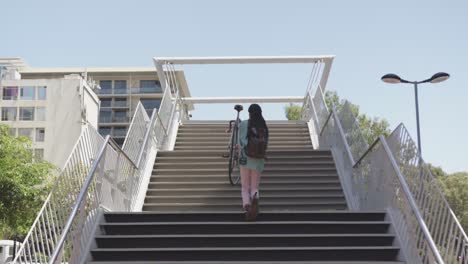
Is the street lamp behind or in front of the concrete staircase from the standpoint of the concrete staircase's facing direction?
behind

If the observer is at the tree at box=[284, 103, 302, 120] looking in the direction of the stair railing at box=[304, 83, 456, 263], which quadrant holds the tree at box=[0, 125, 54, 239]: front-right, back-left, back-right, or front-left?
front-right

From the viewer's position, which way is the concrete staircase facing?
facing the viewer

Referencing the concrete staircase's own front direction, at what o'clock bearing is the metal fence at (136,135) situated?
The metal fence is roughly at 5 o'clock from the concrete staircase.

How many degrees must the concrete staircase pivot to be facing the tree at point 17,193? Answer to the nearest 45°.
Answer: approximately 135° to its right

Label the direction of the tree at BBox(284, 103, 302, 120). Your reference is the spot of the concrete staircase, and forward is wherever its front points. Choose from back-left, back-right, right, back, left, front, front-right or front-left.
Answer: back
